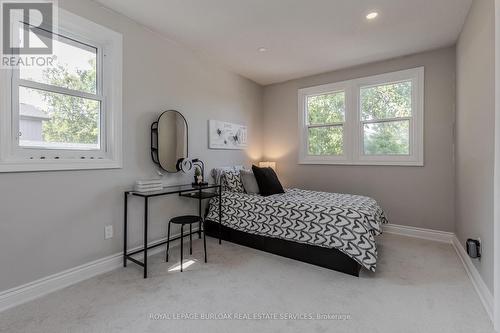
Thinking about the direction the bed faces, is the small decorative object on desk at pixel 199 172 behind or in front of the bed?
behind

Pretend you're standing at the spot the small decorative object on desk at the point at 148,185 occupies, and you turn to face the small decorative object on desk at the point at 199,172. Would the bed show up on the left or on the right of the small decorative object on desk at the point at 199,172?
right

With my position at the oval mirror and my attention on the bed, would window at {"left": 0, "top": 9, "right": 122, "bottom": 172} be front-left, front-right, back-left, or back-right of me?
back-right

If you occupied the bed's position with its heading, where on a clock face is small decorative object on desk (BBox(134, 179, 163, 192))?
The small decorative object on desk is roughly at 4 o'clock from the bed.

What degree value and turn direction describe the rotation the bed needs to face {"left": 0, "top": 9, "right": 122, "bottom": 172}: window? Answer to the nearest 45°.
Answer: approximately 135° to its right

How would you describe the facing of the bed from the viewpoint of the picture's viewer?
facing the viewer and to the right of the viewer
